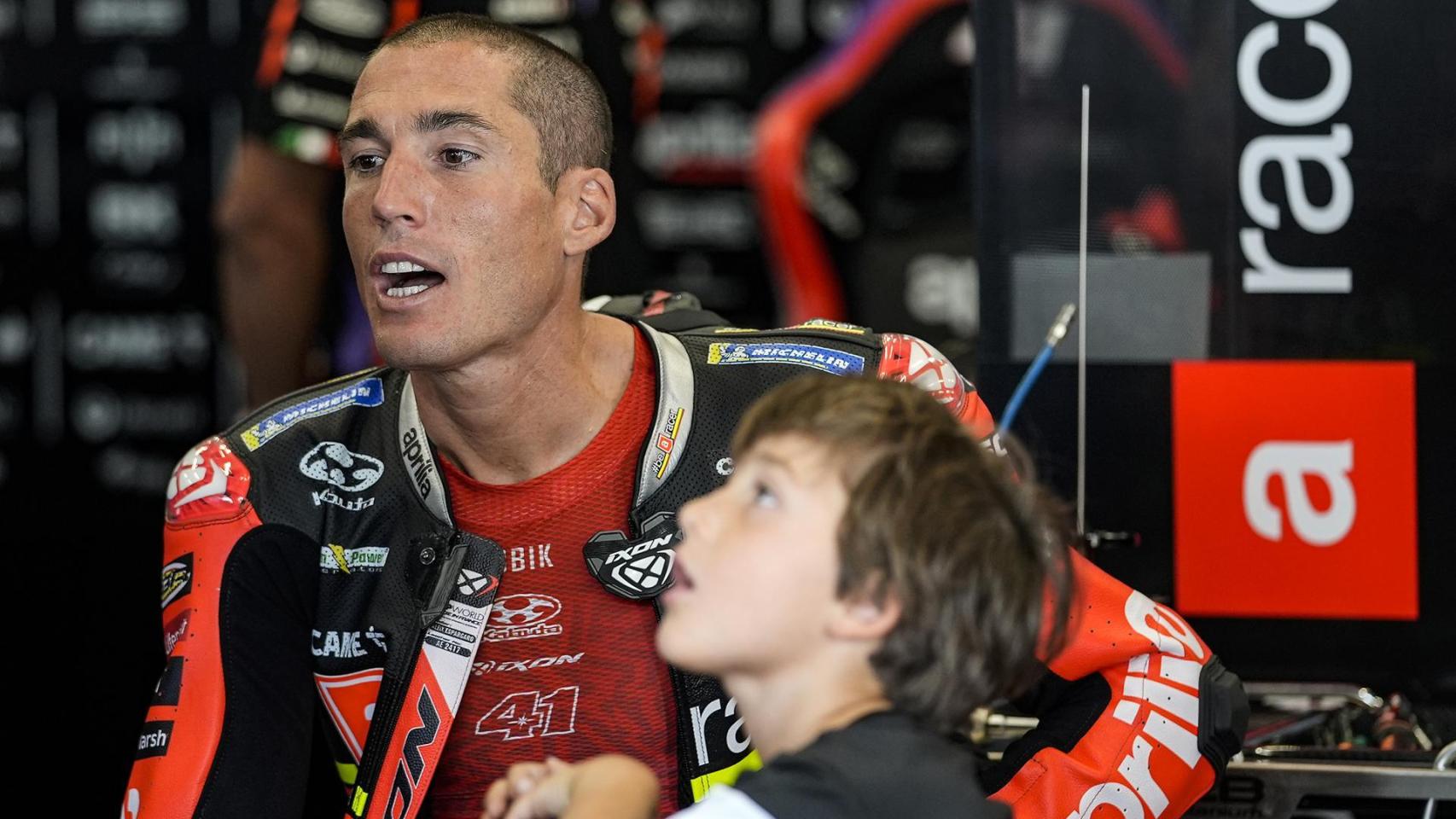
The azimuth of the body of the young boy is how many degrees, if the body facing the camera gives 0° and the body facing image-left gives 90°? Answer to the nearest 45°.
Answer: approximately 90°

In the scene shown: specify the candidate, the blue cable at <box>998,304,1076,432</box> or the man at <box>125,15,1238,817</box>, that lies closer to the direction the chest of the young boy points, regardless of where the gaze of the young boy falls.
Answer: the man

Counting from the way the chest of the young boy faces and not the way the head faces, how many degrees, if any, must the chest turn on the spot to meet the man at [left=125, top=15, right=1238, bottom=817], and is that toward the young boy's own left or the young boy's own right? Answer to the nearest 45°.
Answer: approximately 45° to the young boy's own right
